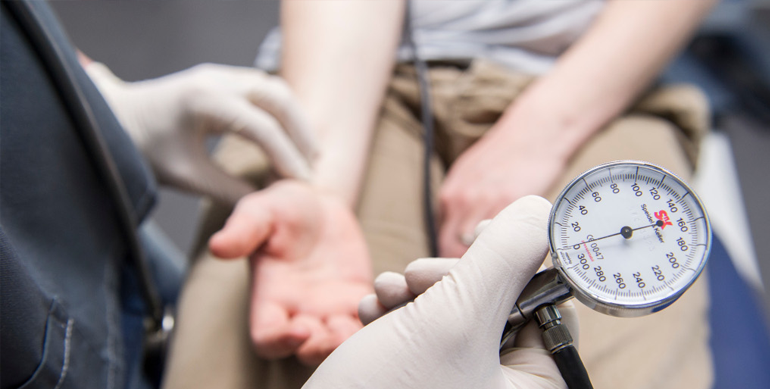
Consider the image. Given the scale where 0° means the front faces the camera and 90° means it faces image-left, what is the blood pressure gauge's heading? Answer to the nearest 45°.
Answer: approximately 0°
